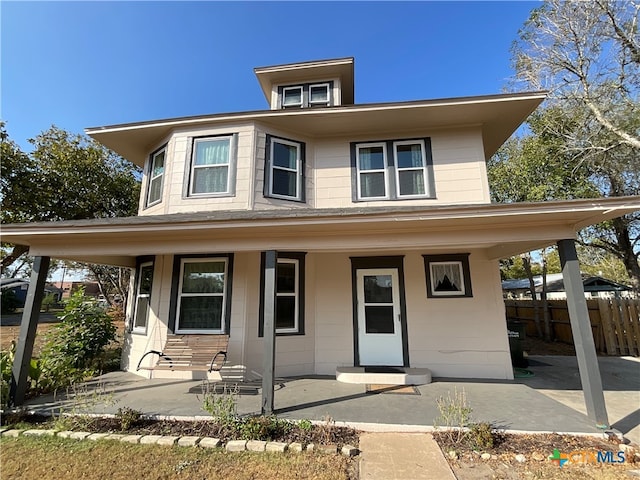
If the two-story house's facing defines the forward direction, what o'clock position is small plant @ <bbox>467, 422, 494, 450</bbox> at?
The small plant is roughly at 11 o'clock from the two-story house.

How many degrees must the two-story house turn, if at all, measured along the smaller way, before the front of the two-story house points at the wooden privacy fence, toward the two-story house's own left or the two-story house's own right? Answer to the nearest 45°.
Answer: approximately 90° to the two-story house's own left

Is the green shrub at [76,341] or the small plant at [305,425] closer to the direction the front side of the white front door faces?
the small plant

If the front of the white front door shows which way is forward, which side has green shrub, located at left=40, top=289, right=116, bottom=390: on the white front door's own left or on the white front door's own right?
on the white front door's own right

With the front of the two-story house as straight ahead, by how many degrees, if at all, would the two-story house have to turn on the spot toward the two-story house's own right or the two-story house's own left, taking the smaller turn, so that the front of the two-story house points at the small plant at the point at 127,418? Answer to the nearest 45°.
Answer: approximately 45° to the two-story house's own right

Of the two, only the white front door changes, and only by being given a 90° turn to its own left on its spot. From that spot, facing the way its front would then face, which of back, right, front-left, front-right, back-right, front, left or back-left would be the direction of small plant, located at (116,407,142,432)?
back-right

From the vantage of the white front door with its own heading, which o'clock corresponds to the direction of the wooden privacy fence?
The wooden privacy fence is roughly at 8 o'clock from the white front door.

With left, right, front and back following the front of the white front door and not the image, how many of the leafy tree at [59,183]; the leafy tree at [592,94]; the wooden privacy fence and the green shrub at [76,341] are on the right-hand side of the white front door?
2

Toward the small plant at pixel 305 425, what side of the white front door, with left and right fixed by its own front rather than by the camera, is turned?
front

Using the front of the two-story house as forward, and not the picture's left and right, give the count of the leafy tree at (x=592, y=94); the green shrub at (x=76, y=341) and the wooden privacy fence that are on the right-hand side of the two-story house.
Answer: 1

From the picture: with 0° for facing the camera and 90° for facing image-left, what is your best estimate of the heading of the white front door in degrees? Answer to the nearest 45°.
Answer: approximately 0°

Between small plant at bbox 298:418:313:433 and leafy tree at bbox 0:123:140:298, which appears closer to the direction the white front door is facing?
the small plant

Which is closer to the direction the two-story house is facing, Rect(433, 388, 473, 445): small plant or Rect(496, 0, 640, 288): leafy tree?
the small plant

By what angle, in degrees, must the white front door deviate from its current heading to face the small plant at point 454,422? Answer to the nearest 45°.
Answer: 0° — it already faces it

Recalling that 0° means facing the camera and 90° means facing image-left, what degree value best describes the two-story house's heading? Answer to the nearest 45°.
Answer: approximately 0°
